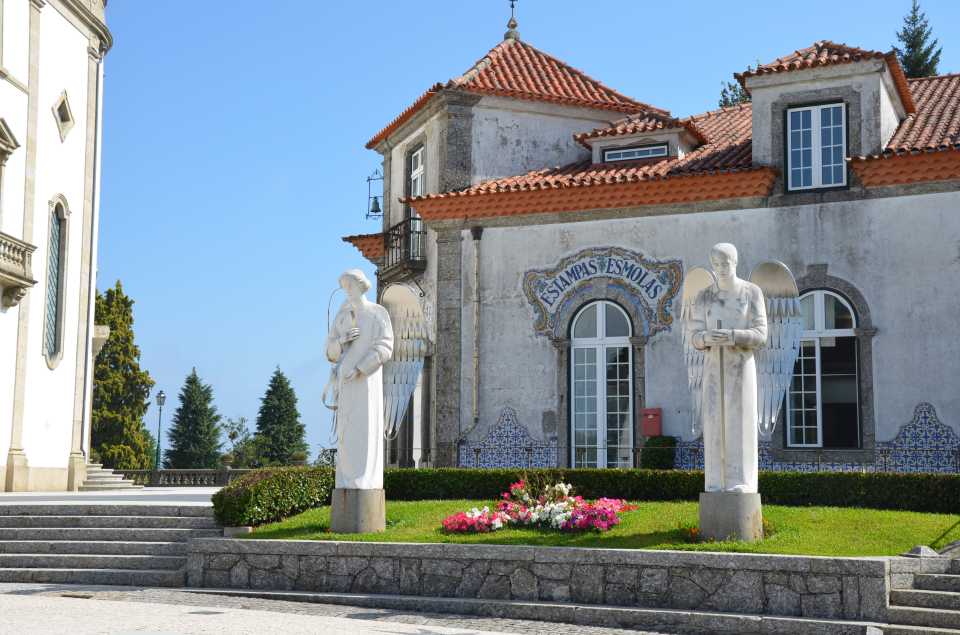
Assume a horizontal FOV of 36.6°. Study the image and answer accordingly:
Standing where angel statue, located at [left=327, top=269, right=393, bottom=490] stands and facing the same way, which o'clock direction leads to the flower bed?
The flower bed is roughly at 8 o'clock from the angel statue.

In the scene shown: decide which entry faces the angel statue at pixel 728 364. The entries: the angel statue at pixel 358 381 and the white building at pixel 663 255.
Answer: the white building

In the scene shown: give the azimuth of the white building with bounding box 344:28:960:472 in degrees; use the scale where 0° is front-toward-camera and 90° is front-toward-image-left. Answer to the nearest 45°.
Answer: approximately 0°

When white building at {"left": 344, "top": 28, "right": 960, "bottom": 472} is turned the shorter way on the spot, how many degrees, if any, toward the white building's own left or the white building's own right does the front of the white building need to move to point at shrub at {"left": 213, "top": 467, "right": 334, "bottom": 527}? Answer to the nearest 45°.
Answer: approximately 45° to the white building's own right

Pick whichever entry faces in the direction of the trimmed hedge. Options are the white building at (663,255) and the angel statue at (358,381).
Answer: the white building

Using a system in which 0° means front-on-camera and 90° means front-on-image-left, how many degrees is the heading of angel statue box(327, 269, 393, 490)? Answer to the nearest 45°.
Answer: approximately 45°

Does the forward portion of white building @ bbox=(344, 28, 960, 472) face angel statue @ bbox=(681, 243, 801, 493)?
yes

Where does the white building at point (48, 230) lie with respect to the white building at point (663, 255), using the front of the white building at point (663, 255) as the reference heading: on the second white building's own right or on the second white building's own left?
on the second white building's own right

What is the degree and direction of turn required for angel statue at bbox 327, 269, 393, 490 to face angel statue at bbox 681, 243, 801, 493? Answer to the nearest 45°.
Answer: approximately 90° to its left
